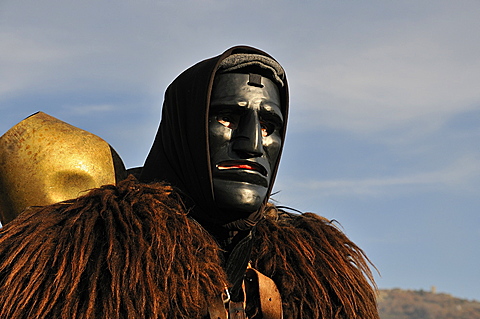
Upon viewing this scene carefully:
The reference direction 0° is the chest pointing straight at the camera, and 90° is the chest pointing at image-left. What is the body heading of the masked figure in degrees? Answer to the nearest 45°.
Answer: approximately 315°
